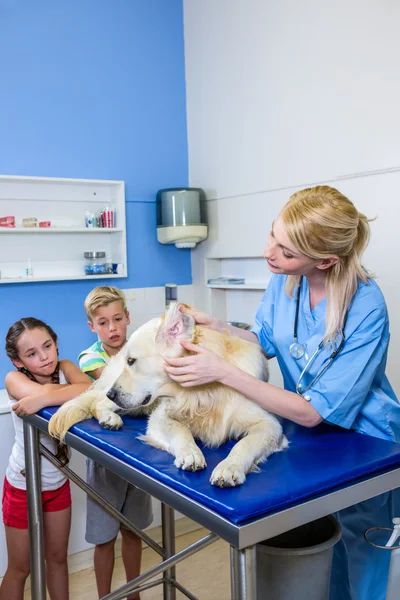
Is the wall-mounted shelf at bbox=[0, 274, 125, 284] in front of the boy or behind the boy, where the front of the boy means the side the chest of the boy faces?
behind

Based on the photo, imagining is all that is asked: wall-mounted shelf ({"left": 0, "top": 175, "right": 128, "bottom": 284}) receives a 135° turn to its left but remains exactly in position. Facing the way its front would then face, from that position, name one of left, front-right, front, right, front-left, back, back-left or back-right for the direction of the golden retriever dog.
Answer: back-right

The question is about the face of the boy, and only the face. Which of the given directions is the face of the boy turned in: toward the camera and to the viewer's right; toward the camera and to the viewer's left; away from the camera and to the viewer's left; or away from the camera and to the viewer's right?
toward the camera and to the viewer's right

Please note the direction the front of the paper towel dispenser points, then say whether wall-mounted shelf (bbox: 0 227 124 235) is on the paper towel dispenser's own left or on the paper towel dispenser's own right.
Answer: on the paper towel dispenser's own right

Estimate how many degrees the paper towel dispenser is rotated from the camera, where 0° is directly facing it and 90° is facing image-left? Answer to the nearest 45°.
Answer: approximately 0°

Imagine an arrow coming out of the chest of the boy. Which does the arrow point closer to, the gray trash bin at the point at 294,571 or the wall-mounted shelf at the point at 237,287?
the gray trash bin

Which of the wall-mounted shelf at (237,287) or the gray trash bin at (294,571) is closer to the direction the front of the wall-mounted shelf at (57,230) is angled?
the gray trash bin

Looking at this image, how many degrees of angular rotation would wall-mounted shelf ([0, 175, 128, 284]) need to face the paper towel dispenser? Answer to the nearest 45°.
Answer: approximately 90° to its left

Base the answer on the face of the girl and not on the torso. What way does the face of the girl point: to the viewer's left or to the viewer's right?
to the viewer's right

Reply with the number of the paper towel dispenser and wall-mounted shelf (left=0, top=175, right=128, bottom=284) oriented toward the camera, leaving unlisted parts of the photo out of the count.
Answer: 2

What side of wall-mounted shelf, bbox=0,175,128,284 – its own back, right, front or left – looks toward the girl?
front

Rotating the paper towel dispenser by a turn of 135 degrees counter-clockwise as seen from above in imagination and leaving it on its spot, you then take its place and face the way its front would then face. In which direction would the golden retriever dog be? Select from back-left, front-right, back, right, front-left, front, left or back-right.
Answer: back-right
